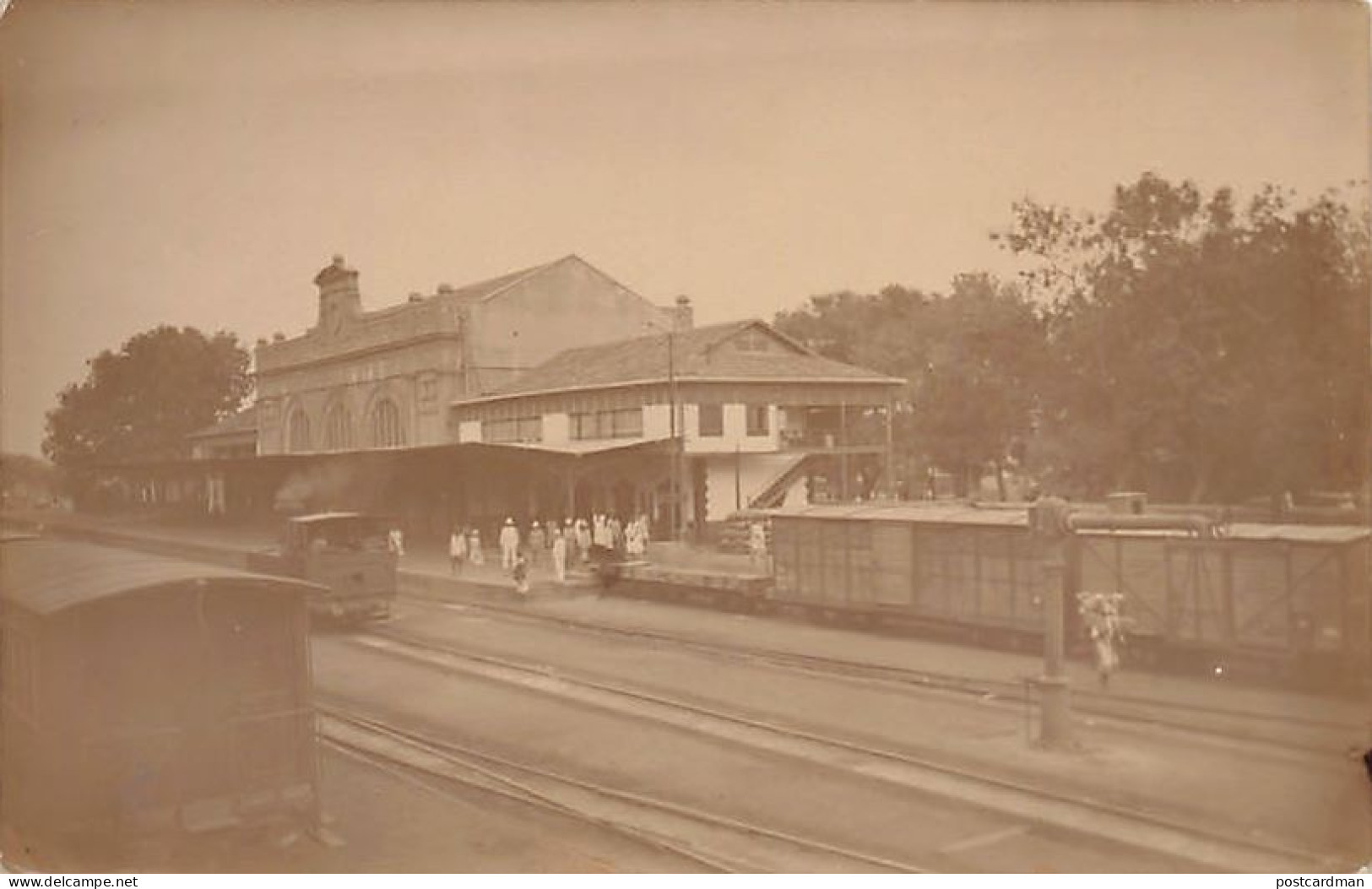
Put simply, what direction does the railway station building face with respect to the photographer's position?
facing the viewer and to the left of the viewer

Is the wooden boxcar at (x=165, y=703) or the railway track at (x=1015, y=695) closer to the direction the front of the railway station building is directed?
the wooden boxcar

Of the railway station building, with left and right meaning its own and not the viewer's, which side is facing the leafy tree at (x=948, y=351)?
left
